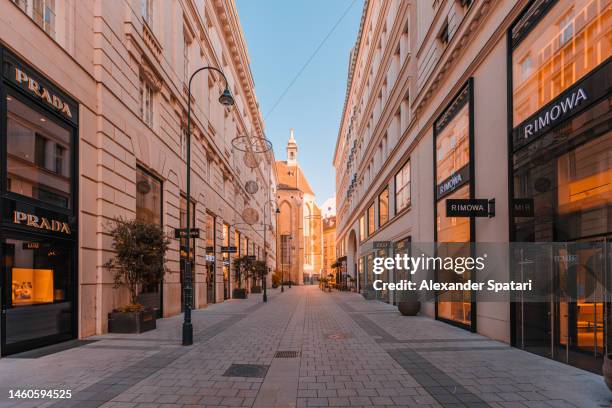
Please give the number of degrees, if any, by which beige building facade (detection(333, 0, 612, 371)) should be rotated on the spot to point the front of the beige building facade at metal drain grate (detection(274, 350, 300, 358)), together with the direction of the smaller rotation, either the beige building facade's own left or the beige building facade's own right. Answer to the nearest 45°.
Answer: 0° — it already faces it

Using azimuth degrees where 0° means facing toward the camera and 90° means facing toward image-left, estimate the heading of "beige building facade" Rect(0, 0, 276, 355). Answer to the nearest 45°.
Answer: approximately 315°

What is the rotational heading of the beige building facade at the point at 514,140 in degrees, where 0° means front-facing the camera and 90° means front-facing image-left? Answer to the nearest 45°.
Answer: approximately 45°

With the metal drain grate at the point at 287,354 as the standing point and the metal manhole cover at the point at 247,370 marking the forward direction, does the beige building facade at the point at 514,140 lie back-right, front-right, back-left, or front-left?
back-left

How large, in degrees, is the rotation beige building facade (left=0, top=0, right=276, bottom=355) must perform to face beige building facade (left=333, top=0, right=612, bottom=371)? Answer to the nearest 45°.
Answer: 0° — it already faces it

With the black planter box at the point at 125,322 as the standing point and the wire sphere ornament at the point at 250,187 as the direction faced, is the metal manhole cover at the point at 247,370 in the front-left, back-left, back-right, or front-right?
back-right

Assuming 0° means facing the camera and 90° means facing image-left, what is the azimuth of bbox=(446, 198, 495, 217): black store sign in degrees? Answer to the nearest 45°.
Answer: approximately 0°

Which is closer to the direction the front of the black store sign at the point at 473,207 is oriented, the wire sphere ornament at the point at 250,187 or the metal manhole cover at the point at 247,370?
the metal manhole cover
